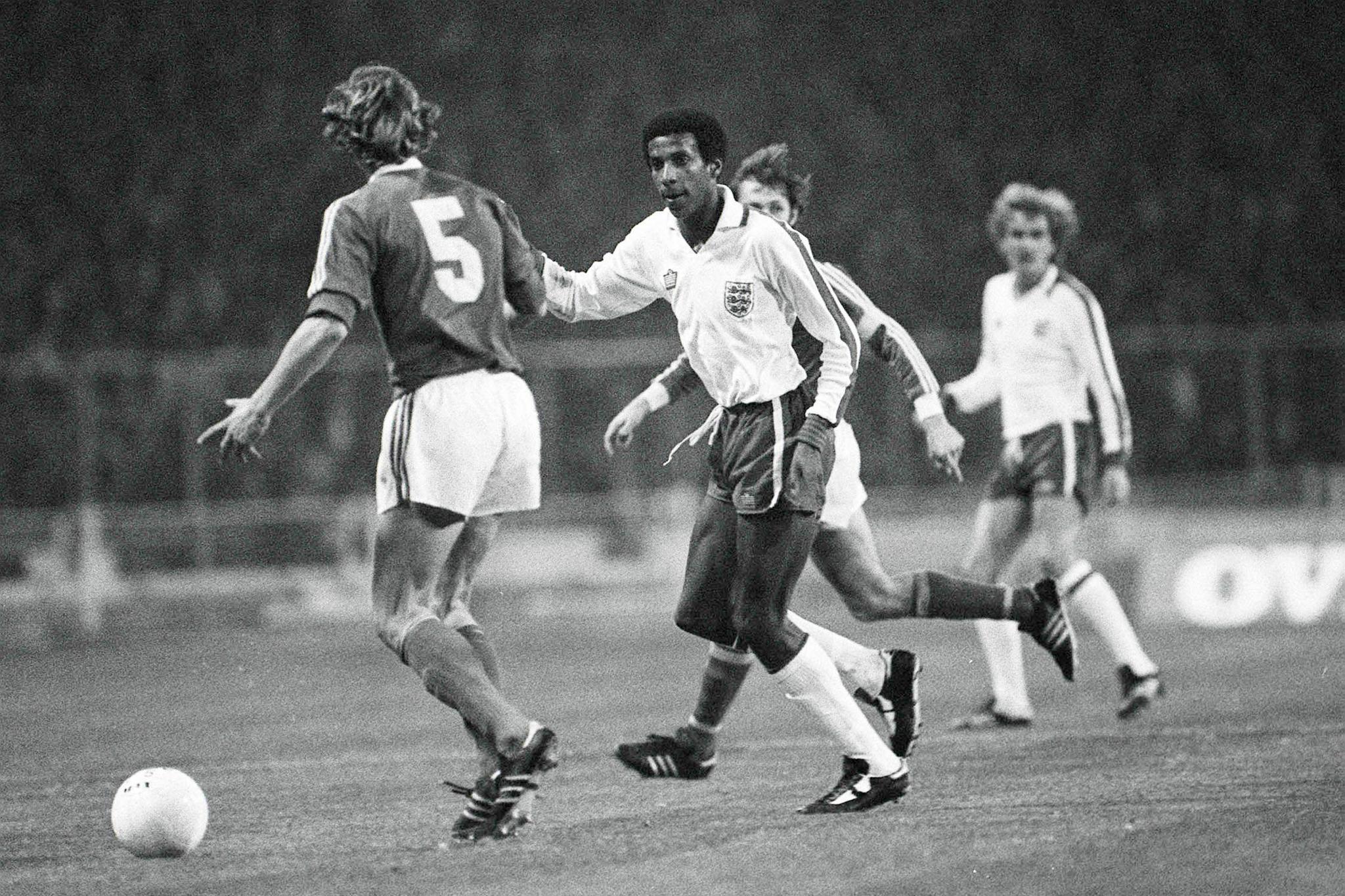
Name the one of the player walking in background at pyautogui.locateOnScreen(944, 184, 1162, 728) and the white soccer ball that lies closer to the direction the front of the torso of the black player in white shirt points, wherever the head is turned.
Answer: the white soccer ball

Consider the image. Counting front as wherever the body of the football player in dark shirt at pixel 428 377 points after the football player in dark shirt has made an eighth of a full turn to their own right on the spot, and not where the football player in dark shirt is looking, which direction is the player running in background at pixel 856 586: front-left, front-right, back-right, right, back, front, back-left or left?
front-right

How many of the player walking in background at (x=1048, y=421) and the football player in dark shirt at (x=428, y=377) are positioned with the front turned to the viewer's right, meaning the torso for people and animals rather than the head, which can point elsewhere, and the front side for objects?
0

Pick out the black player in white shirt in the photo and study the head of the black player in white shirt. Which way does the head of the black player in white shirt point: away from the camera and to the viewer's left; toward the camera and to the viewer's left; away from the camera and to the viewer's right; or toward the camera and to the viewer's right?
toward the camera and to the viewer's left

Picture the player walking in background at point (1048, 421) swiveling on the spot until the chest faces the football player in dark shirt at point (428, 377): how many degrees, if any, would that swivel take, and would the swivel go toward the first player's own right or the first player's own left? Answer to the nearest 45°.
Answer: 0° — they already face them

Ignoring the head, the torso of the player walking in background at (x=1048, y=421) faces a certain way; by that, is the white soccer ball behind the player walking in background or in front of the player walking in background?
in front

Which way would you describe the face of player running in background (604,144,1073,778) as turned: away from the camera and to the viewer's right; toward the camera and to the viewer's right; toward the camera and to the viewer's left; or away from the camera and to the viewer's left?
toward the camera and to the viewer's left

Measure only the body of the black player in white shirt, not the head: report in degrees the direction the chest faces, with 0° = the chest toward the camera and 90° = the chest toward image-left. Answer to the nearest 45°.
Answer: approximately 45°

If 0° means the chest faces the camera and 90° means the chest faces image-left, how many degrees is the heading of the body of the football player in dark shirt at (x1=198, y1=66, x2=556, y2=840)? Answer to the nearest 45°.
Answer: approximately 135°

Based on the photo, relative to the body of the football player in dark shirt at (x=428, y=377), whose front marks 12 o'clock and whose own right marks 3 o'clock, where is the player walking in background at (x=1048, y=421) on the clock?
The player walking in background is roughly at 3 o'clock from the football player in dark shirt.

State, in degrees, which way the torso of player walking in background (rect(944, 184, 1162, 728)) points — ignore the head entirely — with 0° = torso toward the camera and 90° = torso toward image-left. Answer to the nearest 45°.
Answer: approximately 45°

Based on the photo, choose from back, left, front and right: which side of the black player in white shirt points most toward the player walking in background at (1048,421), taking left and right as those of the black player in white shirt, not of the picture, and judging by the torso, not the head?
back

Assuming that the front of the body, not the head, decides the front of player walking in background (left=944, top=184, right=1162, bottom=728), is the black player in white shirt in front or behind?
in front
